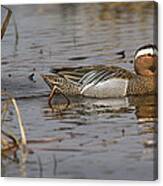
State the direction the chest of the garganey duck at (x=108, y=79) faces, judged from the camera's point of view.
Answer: to the viewer's right

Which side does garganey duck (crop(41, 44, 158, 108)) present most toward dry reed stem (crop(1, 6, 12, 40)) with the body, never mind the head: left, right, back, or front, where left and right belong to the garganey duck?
back

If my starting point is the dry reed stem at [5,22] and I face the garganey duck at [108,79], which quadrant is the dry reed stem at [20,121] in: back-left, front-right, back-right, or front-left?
front-right

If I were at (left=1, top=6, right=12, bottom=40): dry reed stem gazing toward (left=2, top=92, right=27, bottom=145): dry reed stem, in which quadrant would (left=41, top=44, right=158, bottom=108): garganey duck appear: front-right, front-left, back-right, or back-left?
front-left
